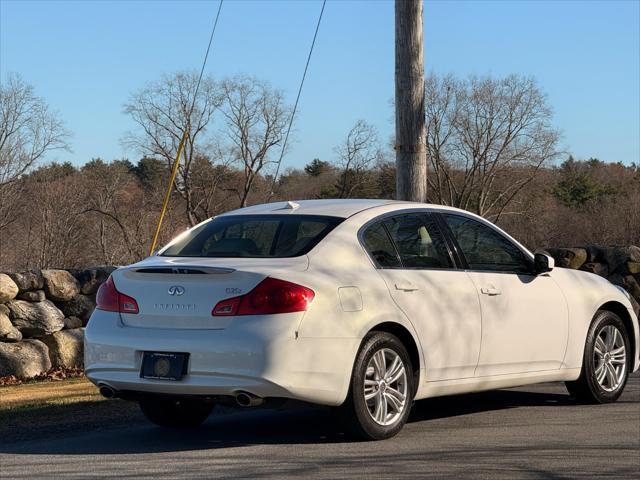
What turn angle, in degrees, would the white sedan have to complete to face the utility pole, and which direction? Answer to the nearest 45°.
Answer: approximately 45° to its left

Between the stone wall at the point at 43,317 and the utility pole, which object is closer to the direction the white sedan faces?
the utility pole

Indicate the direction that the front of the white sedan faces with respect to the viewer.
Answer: facing away from the viewer and to the right of the viewer

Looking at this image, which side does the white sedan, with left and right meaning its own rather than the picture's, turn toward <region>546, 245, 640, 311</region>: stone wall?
front

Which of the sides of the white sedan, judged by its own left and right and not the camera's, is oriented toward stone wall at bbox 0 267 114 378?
left
